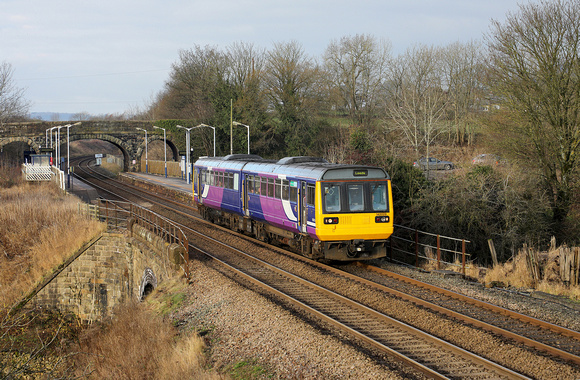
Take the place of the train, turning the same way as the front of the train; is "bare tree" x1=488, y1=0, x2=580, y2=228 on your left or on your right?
on your left

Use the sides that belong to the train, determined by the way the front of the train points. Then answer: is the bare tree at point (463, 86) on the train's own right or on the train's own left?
on the train's own left

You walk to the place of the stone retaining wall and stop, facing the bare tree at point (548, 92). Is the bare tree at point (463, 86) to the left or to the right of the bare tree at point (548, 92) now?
left

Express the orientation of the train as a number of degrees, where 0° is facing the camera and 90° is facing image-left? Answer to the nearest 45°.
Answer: approximately 315°

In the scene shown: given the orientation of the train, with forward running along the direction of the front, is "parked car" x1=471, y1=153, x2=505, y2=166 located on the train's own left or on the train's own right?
on the train's own left
